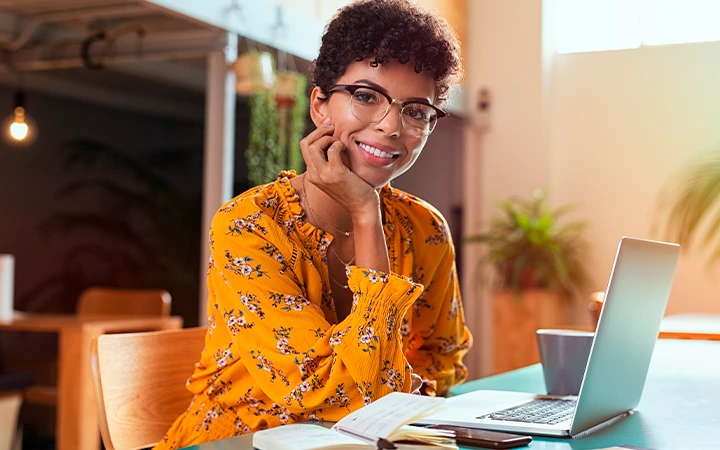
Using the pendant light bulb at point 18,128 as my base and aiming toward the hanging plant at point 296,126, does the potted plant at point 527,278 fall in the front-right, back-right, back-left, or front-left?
front-left

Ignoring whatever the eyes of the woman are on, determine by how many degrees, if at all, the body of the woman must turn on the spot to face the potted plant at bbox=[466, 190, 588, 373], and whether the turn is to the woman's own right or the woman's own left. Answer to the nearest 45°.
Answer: approximately 135° to the woman's own left

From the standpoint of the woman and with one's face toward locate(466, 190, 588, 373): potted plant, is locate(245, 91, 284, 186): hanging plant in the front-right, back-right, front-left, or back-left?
front-left

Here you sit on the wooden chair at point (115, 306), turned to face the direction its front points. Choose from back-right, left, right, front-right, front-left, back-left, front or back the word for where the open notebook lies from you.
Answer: front-left

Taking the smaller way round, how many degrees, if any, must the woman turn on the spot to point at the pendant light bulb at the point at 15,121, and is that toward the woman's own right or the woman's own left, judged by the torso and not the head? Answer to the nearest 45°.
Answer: approximately 180°

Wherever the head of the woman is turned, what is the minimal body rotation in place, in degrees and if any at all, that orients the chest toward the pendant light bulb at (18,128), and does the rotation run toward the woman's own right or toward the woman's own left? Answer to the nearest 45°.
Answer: approximately 180°

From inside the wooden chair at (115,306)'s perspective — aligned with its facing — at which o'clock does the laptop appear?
The laptop is roughly at 10 o'clock from the wooden chair.

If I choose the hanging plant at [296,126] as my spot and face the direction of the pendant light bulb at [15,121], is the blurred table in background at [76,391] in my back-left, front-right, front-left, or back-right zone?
front-left

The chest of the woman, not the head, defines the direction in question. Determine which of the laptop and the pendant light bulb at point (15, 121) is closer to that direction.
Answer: the laptop

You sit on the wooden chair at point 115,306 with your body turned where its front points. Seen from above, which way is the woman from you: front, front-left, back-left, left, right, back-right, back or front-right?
front-left

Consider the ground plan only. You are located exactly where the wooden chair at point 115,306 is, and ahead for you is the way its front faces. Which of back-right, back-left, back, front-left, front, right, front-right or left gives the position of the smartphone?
front-left

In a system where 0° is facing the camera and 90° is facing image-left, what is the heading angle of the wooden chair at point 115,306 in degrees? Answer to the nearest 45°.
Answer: approximately 45°

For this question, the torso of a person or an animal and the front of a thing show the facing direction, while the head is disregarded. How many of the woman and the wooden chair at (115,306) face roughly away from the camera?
0

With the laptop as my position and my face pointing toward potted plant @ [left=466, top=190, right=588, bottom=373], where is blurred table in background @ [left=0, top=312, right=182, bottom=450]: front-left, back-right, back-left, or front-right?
front-left

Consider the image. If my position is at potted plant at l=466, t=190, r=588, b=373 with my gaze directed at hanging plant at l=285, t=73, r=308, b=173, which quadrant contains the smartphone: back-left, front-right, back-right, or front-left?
front-left
